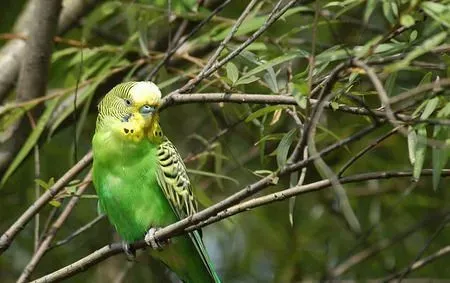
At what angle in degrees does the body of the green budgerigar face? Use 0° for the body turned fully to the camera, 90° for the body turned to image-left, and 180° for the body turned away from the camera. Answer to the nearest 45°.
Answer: approximately 45°
